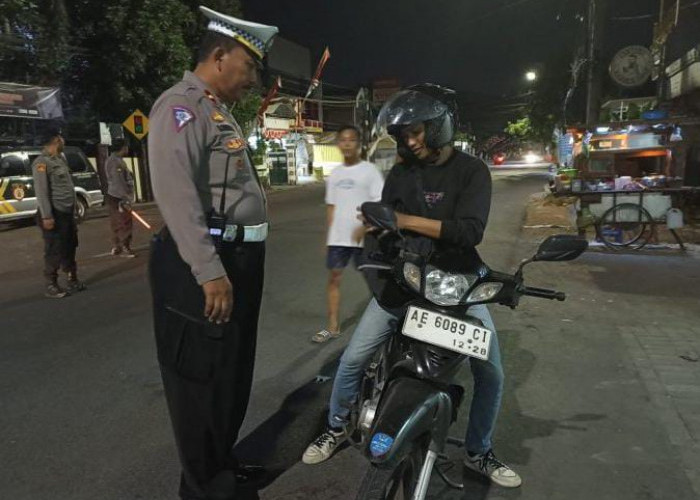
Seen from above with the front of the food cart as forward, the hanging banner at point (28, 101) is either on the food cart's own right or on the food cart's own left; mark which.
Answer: on the food cart's own right

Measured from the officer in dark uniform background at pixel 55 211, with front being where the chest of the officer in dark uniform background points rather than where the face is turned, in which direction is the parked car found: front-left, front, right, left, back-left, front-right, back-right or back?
back-left

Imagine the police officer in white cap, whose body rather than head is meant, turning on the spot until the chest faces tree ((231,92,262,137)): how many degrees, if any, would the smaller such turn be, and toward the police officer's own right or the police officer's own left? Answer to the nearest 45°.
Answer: approximately 90° to the police officer's own left

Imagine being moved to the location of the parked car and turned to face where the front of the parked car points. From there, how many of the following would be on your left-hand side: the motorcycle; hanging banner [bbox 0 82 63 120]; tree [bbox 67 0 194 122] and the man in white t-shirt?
2

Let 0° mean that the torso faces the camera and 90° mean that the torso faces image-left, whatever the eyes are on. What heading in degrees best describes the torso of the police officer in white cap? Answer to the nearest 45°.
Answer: approximately 270°

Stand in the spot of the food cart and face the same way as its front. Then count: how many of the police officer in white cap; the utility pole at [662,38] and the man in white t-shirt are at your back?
1

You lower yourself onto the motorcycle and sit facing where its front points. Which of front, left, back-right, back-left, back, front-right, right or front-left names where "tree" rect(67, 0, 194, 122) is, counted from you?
back-right

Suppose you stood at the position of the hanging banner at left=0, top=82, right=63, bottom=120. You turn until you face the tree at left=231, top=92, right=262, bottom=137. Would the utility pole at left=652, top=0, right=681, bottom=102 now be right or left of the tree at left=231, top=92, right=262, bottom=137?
right

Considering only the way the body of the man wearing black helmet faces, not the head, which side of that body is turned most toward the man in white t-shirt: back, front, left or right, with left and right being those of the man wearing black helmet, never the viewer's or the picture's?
back

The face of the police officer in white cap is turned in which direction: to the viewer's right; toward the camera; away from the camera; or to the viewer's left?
to the viewer's right

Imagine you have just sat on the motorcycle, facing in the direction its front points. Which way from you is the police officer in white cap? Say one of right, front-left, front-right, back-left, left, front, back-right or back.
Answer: right

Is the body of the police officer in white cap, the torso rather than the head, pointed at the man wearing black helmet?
yes
